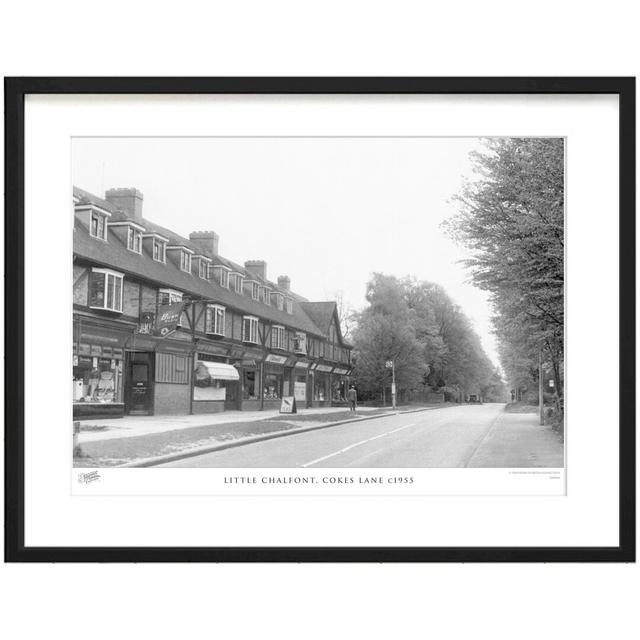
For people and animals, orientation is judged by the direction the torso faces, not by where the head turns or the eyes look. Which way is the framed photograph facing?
toward the camera
